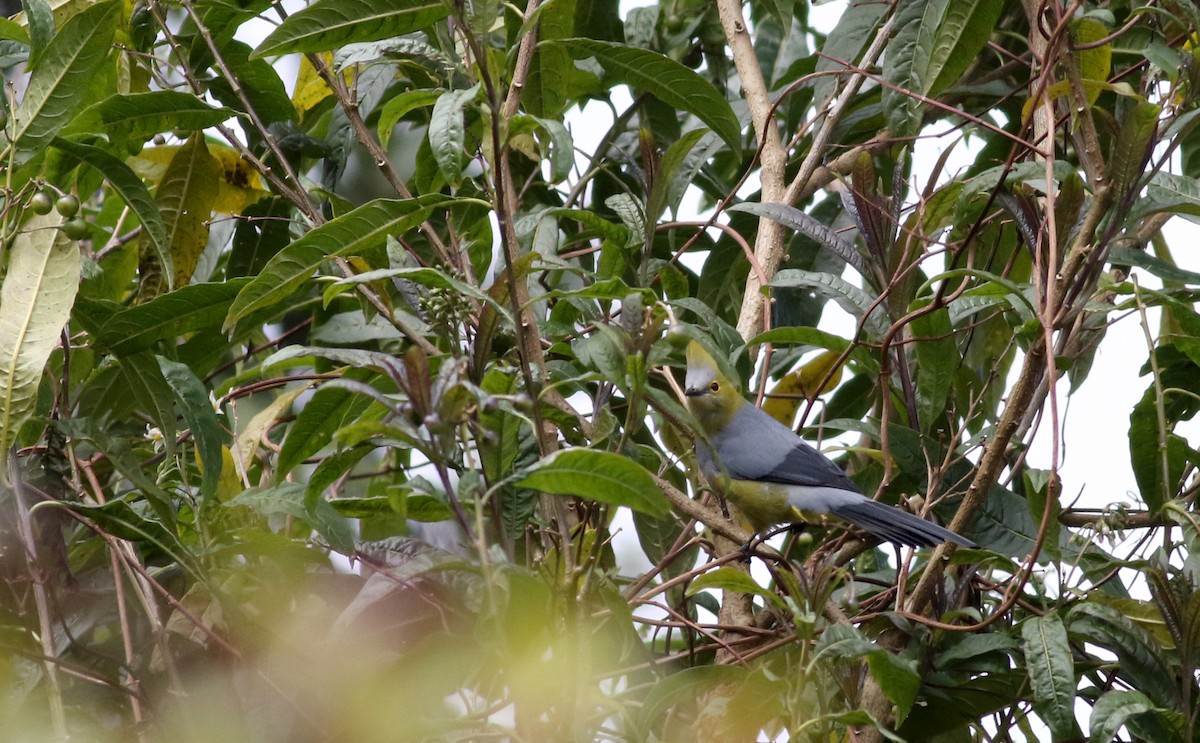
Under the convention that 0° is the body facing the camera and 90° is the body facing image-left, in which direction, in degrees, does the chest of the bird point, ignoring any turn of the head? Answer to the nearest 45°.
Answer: approximately 90°
